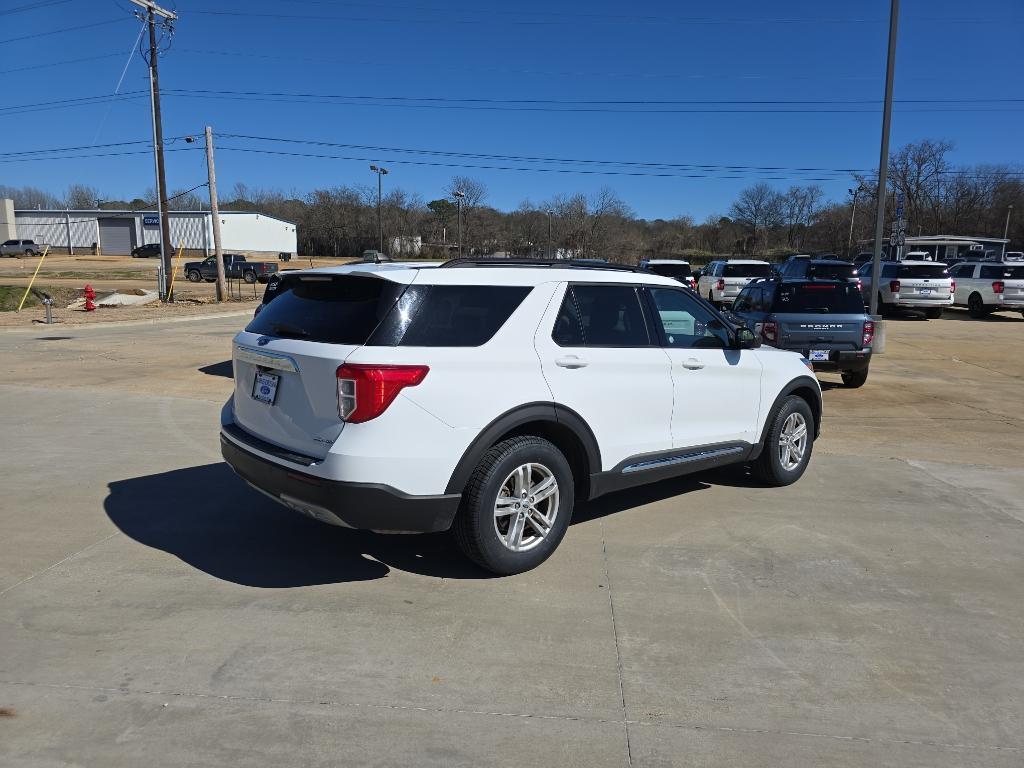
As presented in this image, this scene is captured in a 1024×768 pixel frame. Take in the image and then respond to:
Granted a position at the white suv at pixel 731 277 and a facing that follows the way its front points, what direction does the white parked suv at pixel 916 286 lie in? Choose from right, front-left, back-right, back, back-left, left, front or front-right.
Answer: back-right

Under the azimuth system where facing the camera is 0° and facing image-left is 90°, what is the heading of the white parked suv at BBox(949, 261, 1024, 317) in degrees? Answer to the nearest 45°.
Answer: approximately 135°

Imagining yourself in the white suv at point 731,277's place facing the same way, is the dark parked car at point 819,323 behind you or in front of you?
behind

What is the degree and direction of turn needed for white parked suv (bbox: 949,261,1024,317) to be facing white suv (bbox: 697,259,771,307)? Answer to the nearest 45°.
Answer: approximately 90° to its left

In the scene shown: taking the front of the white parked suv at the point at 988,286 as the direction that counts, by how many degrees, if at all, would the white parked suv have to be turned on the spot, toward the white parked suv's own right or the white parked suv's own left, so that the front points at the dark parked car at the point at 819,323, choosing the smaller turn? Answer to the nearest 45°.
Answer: approximately 135° to the white parked suv's own left

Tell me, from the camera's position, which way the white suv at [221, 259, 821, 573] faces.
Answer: facing away from the viewer and to the right of the viewer

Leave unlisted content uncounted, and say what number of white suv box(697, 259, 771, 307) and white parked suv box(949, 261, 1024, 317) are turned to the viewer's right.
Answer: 0

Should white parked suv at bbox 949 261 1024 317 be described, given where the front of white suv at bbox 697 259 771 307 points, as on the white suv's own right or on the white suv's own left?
on the white suv's own right

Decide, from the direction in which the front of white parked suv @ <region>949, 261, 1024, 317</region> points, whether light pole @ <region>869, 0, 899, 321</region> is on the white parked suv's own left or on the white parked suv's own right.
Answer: on the white parked suv's own left

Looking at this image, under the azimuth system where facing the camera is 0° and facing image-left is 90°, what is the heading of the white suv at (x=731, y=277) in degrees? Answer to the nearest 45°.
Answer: approximately 135°

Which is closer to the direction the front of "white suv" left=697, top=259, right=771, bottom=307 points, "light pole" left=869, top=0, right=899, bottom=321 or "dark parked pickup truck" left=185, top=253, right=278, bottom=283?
the dark parked pickup truck
